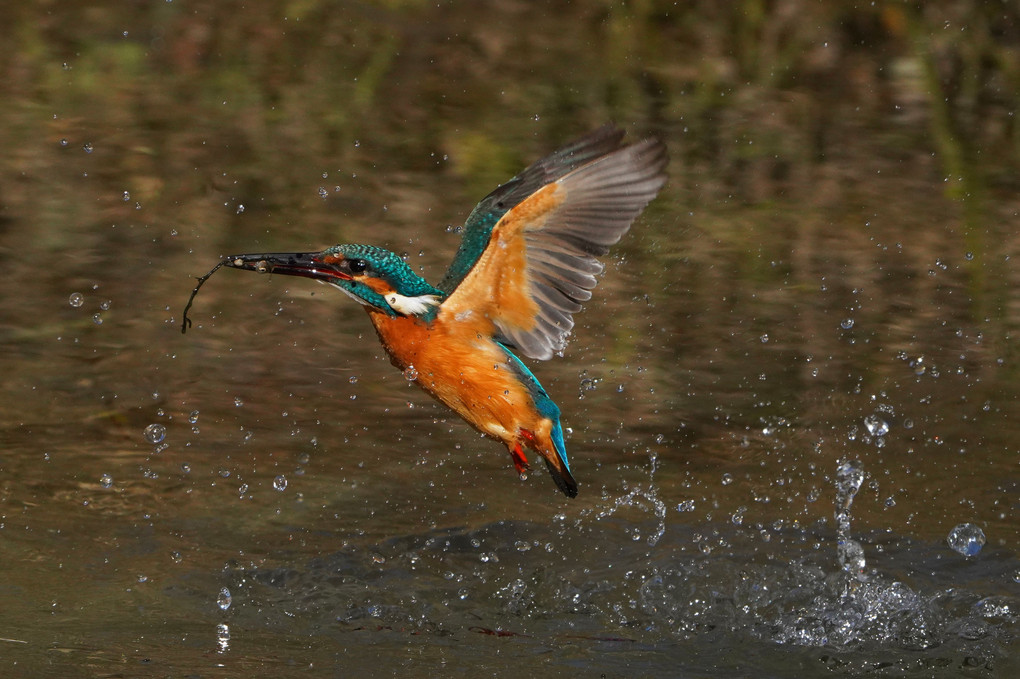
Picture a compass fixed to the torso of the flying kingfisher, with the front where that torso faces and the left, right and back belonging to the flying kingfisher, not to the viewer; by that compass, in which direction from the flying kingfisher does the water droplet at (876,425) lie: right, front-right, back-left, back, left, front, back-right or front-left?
back-right

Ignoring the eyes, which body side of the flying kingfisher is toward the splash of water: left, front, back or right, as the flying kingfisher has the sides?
back

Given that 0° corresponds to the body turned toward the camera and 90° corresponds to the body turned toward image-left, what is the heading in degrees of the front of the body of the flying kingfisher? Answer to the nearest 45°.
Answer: approximately 90°

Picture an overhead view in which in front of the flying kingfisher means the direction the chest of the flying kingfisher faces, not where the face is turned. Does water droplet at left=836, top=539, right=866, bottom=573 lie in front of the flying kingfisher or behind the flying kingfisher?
behind
